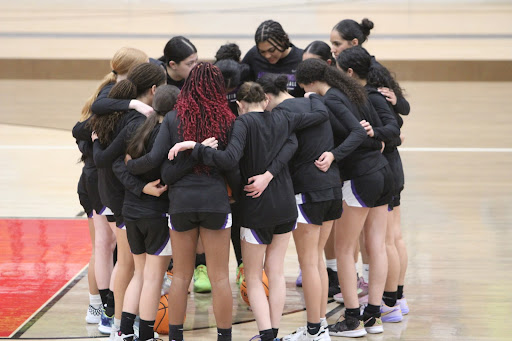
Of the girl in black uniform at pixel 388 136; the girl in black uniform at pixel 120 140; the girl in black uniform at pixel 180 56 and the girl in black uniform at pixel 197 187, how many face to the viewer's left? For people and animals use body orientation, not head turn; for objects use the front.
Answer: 1

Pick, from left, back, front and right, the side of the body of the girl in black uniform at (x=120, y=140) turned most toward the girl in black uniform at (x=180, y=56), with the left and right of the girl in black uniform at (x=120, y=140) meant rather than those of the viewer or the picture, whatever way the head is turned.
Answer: front

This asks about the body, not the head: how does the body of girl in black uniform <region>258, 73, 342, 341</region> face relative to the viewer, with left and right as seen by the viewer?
facing away from the viewer and to the left of the viewer

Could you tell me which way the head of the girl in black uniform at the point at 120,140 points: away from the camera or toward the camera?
away from the camera

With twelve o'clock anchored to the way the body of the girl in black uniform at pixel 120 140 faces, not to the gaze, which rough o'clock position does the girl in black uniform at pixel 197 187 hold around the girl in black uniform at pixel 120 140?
the girl in black uniform at pixel 197 187 is roughly at 3 o'clock from the girl in black uniform at pixel 120 140.

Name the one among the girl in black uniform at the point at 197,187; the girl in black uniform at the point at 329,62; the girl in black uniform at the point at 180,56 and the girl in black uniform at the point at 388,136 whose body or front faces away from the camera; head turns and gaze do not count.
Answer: the girl in black uniform at the point at 197,187

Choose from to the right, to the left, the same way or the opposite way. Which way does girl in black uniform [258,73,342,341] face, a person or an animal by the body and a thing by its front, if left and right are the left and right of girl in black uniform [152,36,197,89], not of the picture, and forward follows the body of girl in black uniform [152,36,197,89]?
the opposite way

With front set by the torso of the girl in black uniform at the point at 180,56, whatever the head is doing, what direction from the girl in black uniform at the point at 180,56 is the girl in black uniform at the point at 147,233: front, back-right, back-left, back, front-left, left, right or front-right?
front-right

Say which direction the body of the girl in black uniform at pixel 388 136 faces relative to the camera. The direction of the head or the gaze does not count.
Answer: to the viewer's left

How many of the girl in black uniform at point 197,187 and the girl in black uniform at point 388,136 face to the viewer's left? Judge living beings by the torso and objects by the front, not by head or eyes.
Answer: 1

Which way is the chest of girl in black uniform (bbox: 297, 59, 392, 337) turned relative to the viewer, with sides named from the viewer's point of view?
facing away from the viewer and to the left of the viewer

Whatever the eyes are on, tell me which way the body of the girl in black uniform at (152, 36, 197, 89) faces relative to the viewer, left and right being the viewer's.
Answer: facing the viewer and to the right of the viewer

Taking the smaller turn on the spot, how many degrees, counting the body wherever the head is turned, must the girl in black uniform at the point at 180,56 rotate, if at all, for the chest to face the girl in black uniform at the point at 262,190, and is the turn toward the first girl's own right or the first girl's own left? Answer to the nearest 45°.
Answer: approximately 45° to the first girl's own right

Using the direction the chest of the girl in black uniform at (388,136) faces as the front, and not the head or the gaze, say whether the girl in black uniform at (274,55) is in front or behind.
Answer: in front

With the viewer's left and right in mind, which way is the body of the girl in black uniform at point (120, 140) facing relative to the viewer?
facing away from the viewer and to the right of the viewer

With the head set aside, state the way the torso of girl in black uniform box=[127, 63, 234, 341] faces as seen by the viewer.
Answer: away from the camera
